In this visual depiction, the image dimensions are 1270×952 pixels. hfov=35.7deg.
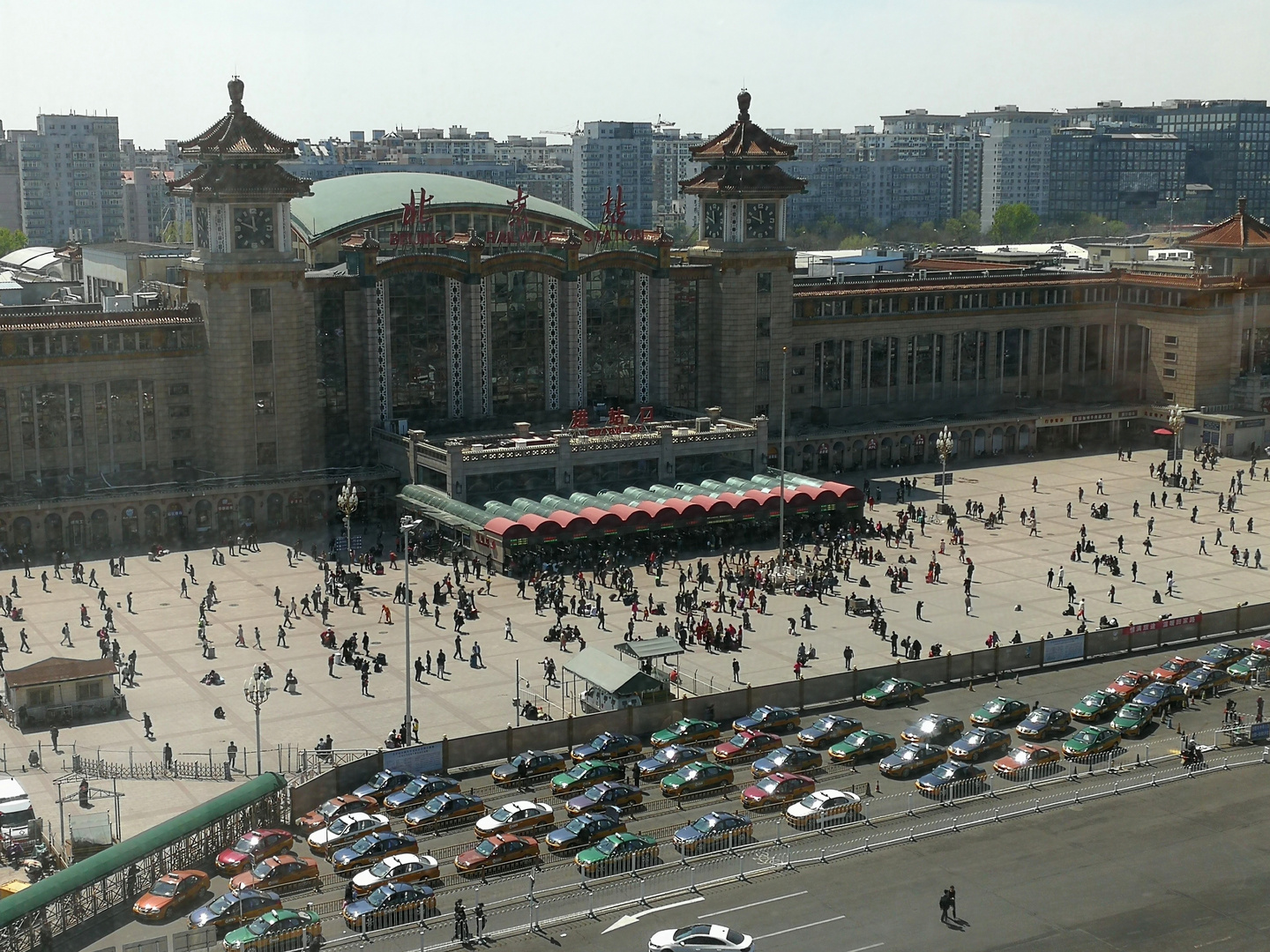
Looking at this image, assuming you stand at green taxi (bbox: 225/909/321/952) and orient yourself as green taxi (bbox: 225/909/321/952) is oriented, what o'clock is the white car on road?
The white car on road is roughly at 8 o'clock from the green taxi.

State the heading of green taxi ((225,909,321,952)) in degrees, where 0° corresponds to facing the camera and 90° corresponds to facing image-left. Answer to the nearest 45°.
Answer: approximately 45°
